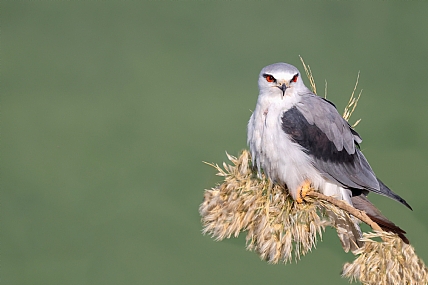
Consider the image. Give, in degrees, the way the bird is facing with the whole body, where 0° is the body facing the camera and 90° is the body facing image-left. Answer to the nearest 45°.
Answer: approximately 45°
